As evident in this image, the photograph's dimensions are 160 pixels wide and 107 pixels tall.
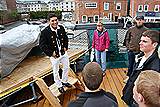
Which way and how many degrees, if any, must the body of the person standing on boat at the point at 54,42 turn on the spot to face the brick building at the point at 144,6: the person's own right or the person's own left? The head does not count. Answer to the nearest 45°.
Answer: approximately 90° to the person's own left

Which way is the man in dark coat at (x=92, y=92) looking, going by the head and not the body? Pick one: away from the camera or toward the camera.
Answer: away from the camera

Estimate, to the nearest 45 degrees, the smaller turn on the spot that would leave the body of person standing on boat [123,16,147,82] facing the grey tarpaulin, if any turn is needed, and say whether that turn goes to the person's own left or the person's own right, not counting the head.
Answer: approximately 90° to the person's own right

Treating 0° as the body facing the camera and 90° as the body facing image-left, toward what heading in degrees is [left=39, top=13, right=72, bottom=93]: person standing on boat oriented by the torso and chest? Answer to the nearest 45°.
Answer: approximately 315°

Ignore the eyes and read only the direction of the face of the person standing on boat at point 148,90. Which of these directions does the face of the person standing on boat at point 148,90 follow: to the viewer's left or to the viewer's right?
to the viewer's left

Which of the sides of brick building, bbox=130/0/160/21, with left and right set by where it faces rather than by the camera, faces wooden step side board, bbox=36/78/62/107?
front

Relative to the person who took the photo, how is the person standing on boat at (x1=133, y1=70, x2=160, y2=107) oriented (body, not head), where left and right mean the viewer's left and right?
facing away from the viewer and to the left of the viewer

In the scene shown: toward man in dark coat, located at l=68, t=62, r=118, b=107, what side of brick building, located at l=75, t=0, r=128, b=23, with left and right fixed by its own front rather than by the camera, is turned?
front

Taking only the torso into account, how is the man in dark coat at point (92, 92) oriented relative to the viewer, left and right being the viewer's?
facing away from the viewer

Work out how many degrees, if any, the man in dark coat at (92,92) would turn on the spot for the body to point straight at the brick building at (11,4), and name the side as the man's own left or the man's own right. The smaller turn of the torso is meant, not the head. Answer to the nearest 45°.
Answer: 0° — they already face it

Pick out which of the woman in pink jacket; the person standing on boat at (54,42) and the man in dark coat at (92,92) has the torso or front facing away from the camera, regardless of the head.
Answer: the man in dark coat
